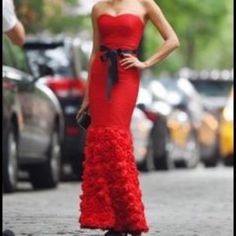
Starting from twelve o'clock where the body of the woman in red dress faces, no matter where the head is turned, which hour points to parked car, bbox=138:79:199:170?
The parked car is roughly at 6 o'clock from the woman in red dress.

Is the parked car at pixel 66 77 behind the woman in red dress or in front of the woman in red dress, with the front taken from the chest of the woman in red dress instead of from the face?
behind

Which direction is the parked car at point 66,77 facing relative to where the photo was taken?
away from the camera

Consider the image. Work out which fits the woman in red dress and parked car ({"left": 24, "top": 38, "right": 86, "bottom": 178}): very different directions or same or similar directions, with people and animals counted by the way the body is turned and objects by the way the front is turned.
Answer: very different directions

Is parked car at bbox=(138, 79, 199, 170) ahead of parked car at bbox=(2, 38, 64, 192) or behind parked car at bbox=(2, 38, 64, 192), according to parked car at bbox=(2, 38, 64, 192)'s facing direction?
ahead

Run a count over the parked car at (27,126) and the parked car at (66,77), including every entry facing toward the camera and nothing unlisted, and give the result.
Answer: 0

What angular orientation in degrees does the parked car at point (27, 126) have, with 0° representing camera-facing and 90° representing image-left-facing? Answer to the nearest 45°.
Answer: approximately 225°

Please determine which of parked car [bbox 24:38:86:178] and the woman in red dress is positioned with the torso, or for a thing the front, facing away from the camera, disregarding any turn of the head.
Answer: the parked car
